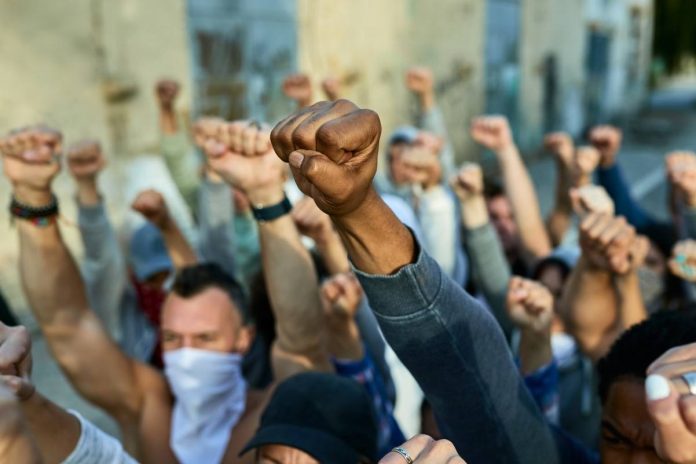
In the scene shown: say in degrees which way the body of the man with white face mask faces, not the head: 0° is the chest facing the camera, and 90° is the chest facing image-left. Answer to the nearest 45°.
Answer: approximately 45°
